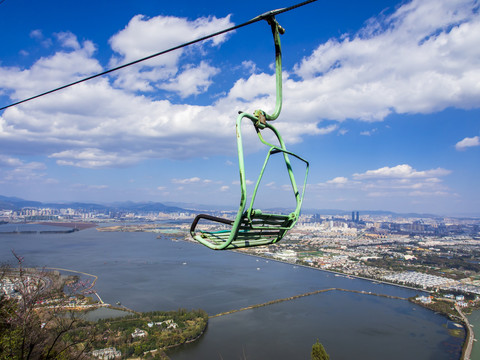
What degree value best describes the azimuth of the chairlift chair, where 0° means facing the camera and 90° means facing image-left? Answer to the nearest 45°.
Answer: approximately 135°

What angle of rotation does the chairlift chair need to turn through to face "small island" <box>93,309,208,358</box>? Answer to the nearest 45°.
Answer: approximately 45° to its right
